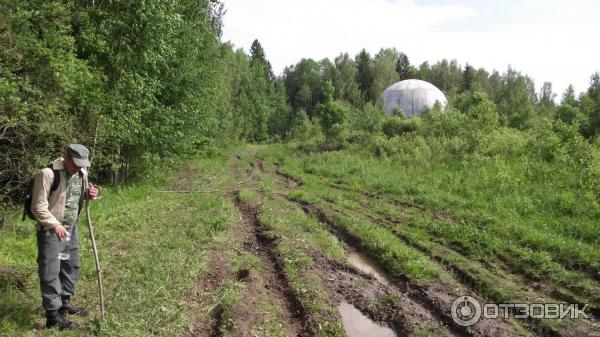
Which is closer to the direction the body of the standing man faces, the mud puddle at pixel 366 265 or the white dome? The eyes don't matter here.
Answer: the mud puddle

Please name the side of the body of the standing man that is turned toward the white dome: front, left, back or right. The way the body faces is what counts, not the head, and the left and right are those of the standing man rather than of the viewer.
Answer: left

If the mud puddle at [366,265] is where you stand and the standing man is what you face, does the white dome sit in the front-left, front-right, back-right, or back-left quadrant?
back-right

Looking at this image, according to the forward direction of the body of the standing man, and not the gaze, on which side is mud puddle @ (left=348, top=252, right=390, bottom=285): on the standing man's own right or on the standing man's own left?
on the standing man's own left

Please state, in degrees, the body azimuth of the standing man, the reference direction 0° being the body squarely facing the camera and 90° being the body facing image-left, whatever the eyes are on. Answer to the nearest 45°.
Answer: approximately 315°

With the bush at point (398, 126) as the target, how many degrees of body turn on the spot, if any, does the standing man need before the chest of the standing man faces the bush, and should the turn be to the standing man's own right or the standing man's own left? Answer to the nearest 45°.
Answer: approximately 90° to the standing man's own left
